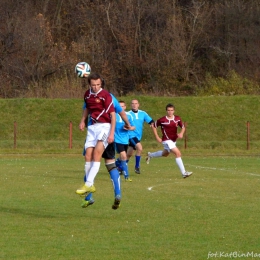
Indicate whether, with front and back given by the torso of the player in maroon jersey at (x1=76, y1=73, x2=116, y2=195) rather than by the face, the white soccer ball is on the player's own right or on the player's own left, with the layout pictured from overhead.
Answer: on the player's own right

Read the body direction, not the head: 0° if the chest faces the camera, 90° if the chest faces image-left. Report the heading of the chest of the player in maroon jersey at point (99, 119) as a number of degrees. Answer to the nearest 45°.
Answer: approximately 45°

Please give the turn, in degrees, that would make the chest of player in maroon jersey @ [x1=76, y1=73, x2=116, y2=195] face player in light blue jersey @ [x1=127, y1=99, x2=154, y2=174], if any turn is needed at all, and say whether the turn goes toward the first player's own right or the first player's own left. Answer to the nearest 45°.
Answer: approximately 135° to the first player's own right
